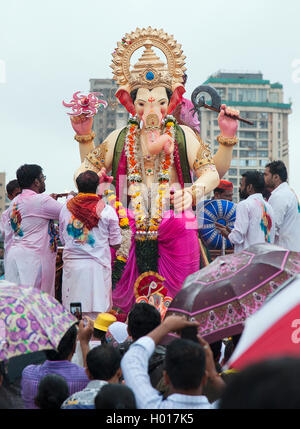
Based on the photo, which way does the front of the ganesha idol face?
toward the camera

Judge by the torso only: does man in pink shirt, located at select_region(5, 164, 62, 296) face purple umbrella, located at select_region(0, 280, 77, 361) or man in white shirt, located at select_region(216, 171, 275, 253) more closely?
the man in white shirt

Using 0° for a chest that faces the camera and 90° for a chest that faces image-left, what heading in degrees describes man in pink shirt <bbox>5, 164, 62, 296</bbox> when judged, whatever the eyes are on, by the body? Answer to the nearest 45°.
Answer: approximately 225°

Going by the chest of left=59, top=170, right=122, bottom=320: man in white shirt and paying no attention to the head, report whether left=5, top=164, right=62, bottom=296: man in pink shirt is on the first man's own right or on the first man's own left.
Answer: on the first man's own left

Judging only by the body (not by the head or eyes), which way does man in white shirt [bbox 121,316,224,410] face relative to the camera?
away from the camera

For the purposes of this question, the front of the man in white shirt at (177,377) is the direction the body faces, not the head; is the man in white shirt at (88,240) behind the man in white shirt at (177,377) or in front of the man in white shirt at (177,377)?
in front

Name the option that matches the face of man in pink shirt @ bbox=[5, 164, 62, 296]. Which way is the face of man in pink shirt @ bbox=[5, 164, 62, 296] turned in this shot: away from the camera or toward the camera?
away from the camera

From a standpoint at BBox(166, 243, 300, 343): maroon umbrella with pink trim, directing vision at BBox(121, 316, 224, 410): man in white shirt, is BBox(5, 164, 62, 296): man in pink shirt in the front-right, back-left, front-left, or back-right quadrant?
back-right

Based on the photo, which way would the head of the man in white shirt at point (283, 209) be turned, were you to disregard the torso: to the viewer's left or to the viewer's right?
to the viewer's left

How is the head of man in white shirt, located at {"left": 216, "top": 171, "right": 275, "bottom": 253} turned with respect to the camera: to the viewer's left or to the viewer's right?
to the viewer's left

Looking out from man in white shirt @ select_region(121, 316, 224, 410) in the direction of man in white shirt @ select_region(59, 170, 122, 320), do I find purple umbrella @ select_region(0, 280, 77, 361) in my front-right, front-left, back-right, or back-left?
front-left

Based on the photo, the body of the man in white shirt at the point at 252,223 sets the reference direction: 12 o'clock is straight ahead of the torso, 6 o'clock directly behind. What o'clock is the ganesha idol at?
The ganesha idol is roughly at 12 o'clock from the man in white shirt.

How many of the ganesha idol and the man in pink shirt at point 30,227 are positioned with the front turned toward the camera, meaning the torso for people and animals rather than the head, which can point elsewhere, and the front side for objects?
1

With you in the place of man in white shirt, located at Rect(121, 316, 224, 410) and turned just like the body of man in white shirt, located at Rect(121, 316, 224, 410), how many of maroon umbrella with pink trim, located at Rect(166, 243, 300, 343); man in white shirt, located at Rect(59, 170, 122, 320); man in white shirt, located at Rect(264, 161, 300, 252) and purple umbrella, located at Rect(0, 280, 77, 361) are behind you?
0
